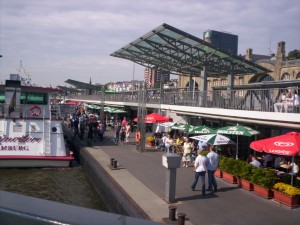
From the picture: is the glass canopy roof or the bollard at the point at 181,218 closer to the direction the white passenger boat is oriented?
the glass canopy roof

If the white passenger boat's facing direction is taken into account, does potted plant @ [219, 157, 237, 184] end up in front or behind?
behind

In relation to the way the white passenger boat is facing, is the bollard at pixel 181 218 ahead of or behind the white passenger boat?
behind

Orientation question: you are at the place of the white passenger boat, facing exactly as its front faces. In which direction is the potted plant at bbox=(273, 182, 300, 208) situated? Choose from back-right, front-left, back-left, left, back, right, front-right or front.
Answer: back-right

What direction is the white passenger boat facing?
away from the camera

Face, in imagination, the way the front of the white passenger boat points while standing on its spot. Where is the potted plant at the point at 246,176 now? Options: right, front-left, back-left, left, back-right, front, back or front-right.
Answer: back-right

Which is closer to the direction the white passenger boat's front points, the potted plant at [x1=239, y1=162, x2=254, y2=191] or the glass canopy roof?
the glass canopy roof
